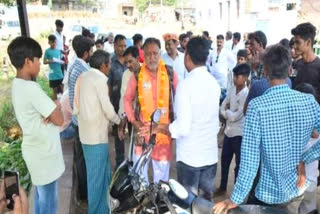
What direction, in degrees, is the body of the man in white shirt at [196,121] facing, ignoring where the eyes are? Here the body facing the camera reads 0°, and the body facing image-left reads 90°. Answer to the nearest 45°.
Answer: approximately 135°

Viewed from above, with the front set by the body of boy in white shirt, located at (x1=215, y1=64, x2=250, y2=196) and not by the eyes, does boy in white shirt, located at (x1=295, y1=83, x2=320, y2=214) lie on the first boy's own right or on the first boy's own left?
on the first boy's own left

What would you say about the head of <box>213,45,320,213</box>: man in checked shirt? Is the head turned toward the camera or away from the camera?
away from the camera

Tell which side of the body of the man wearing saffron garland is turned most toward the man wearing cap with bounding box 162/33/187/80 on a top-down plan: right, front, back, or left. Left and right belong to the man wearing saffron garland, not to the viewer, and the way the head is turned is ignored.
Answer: back

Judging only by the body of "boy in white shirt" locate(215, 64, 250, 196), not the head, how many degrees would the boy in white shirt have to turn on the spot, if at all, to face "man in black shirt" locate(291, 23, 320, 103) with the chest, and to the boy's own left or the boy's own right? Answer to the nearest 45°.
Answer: approximately 135° to the boy's own left

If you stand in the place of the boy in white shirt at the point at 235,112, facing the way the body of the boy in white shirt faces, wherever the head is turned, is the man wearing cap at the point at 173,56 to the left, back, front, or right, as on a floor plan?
right

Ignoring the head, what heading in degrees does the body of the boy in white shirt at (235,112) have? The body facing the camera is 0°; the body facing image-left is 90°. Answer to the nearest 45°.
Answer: approximately 45°

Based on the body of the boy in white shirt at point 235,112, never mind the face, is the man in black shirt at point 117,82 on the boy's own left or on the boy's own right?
on the boy's own right

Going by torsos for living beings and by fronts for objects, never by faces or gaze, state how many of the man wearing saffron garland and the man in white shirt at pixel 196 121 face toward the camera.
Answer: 1

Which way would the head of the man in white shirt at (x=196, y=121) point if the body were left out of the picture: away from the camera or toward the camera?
away from the camera

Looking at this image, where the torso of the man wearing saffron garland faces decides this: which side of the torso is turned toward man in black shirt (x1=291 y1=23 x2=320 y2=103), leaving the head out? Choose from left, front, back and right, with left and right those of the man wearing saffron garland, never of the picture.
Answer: left

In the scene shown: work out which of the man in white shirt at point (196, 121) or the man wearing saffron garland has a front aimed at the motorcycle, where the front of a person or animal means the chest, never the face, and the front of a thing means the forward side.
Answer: the man wearing saffron garland
